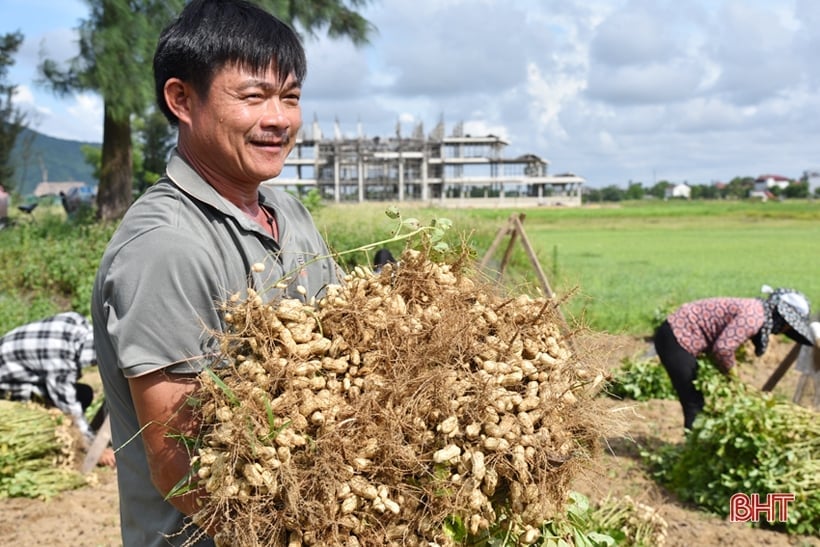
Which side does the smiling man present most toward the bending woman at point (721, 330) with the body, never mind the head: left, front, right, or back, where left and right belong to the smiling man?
left

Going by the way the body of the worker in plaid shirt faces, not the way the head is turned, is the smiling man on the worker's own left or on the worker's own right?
on the worker's own right

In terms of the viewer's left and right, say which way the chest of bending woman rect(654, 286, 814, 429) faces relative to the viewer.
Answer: facing to the right of the viewer

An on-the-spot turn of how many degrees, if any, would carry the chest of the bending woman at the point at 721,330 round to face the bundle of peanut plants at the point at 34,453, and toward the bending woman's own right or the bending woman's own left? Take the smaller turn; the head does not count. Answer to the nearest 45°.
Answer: approximately 135° to the bending woman's own right

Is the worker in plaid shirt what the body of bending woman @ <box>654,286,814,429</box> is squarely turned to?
no

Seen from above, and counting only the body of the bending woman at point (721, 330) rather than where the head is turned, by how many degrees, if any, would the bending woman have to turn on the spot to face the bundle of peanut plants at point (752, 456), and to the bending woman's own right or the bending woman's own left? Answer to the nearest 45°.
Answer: approximately 90° to the bending woman's own right

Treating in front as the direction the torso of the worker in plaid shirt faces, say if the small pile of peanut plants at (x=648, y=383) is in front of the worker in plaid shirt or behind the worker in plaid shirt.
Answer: in front

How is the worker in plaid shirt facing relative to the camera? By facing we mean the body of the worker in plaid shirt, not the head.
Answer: to the viewer's right

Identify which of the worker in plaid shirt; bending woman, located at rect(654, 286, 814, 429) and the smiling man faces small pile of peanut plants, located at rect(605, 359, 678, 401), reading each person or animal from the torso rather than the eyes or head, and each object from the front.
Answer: the worker in plaid shirt

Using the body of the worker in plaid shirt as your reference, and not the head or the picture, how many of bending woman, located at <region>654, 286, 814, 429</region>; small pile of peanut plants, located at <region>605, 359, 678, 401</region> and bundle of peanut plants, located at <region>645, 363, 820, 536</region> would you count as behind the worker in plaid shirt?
0
